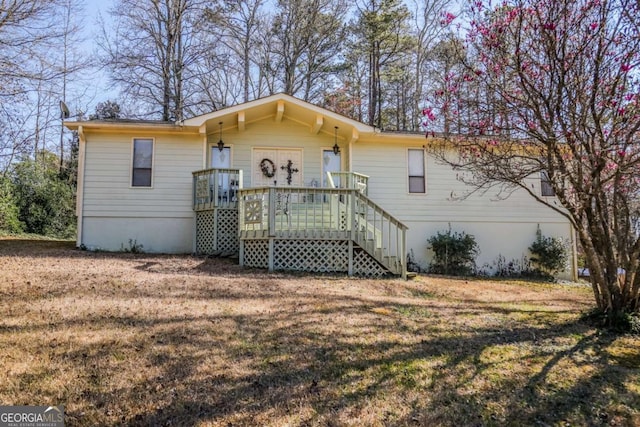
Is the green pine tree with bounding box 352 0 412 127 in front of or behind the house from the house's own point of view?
behind

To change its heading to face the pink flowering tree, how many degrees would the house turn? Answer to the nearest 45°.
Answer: approximately 45° to its left

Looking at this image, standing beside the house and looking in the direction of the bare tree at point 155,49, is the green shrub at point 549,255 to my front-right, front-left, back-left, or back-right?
back-right

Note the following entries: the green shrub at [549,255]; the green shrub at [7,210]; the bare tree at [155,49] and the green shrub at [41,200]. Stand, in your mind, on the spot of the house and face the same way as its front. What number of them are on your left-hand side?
1

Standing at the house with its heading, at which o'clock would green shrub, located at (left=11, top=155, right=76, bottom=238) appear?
The green shrub is roughly at 4 o'clock from the house.

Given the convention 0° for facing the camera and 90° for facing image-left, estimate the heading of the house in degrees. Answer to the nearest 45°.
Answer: approximately 0°

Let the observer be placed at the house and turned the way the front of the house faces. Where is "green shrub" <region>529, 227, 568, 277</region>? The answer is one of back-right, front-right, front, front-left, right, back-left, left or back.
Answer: left

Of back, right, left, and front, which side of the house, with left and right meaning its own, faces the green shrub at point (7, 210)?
right

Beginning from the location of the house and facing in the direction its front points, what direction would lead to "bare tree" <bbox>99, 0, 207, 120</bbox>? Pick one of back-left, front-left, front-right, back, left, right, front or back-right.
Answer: back-right

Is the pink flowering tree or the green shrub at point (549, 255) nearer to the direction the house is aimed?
the pink flowering tree

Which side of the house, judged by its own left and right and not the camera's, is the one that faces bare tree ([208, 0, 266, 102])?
back

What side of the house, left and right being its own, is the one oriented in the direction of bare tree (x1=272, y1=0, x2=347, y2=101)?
back
